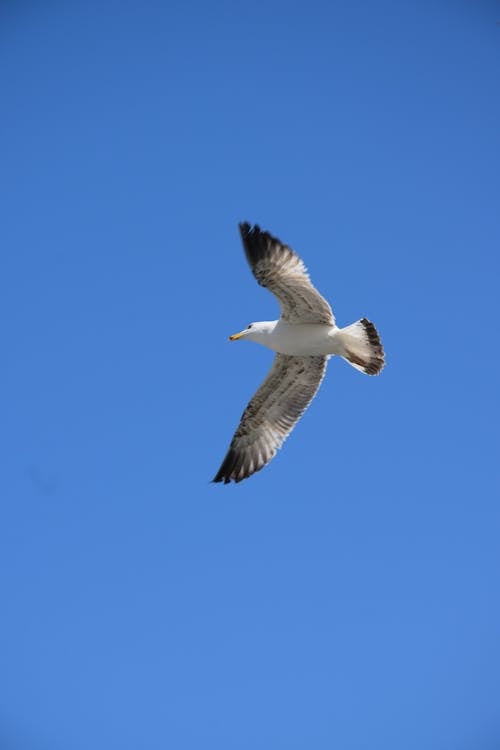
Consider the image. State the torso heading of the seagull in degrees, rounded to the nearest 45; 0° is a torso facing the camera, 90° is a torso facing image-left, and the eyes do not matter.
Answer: approximately 90°
